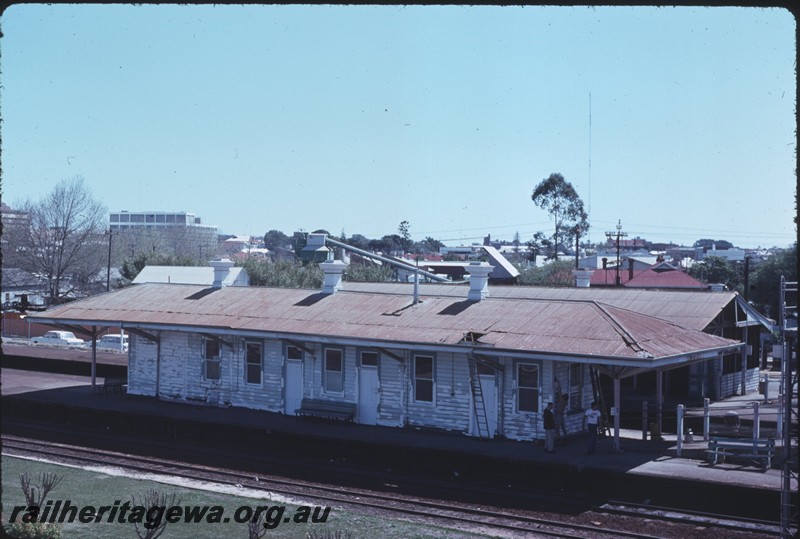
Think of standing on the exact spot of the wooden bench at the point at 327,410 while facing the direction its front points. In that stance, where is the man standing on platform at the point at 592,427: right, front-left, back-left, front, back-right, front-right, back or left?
left

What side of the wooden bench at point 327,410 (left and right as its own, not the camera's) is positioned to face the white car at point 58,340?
right

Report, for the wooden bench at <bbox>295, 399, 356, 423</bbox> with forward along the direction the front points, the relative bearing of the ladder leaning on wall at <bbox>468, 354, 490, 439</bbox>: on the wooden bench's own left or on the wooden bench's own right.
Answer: on the wooden bench's own left

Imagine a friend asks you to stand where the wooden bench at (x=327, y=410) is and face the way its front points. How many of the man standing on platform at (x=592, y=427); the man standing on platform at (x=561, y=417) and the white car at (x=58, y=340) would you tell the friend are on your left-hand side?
2

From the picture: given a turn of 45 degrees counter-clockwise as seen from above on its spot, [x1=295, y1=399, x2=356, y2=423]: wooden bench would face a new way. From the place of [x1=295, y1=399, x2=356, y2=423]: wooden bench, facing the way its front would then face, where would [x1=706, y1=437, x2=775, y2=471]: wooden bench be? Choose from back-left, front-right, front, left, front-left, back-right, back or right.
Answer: front-left

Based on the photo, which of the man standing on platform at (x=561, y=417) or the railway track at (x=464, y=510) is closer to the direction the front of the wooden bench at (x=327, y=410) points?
the railway track

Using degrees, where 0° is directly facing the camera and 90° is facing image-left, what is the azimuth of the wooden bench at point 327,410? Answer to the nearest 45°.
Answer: approximately 45°

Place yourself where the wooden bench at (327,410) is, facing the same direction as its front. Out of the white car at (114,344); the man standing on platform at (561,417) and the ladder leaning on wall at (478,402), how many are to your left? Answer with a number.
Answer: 2

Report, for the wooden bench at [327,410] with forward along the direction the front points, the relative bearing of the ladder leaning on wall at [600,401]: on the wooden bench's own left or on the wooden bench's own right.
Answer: on the wooden bench's own left

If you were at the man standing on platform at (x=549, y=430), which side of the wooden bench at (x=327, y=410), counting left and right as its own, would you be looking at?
left

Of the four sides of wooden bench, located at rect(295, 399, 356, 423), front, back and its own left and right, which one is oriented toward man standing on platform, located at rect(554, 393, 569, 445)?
left
